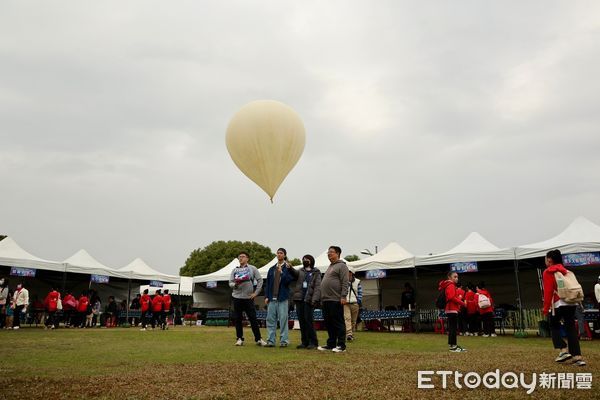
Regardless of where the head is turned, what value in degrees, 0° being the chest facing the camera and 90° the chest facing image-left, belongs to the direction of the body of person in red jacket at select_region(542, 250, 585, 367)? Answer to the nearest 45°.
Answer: approximately 90°

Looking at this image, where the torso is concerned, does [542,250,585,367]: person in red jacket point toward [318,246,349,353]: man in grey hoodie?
yes

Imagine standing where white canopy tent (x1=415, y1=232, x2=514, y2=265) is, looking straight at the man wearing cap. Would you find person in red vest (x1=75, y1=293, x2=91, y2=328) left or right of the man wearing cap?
right

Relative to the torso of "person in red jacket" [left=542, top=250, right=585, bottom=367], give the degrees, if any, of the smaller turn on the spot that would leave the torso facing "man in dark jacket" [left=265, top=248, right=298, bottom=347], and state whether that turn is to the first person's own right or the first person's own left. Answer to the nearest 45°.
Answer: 0° — they already face them
